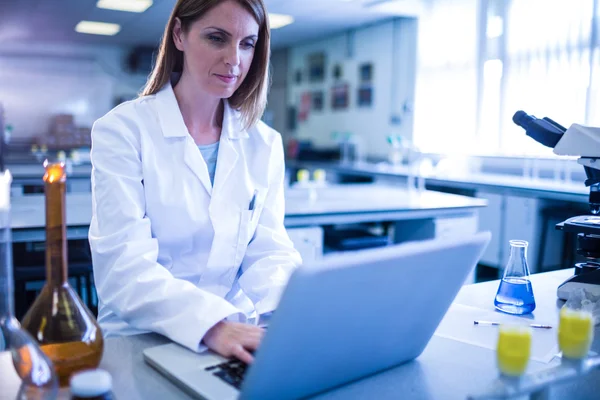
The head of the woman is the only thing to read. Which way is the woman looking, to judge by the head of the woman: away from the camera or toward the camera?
toward the camera

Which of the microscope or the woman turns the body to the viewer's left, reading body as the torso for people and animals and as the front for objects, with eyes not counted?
the microscope

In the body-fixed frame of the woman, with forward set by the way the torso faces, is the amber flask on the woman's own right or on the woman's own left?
on the woman's own right

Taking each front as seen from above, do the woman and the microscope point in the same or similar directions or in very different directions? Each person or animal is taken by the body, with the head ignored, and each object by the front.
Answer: very different directions

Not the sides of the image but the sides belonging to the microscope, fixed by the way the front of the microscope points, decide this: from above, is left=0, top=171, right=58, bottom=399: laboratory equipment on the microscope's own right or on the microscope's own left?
on the microscope's own left

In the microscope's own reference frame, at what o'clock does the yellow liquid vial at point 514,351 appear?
The yellow liquid vial is roughly at 9 o'clock from the microscope.

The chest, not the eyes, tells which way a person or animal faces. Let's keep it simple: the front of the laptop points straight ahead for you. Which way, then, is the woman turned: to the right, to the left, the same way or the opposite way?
the opposite way

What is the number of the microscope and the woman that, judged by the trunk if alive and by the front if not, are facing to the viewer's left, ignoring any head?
1

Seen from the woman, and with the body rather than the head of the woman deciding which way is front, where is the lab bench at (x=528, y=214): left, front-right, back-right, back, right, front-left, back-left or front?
left

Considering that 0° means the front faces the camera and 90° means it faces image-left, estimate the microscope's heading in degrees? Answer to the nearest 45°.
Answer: approximately 90°

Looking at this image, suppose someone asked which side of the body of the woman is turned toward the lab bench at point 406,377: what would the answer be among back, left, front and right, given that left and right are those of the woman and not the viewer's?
front

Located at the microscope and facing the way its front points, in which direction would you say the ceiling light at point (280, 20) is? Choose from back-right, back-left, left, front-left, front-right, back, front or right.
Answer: front-right

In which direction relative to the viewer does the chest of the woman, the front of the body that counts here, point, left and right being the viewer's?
facing the viewer and to the right of the viewer

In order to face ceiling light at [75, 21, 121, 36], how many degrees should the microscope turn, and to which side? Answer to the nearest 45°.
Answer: approximately 45° to its right

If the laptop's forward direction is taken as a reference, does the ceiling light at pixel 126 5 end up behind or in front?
in front

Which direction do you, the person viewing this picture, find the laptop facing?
facing away from the viewer and to the left of the viewer

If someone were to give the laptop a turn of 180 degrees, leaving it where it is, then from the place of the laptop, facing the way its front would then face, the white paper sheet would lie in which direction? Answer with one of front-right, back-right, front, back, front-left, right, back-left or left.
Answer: left

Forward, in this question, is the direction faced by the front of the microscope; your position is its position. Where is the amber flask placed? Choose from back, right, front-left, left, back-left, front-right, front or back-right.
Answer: front-left
